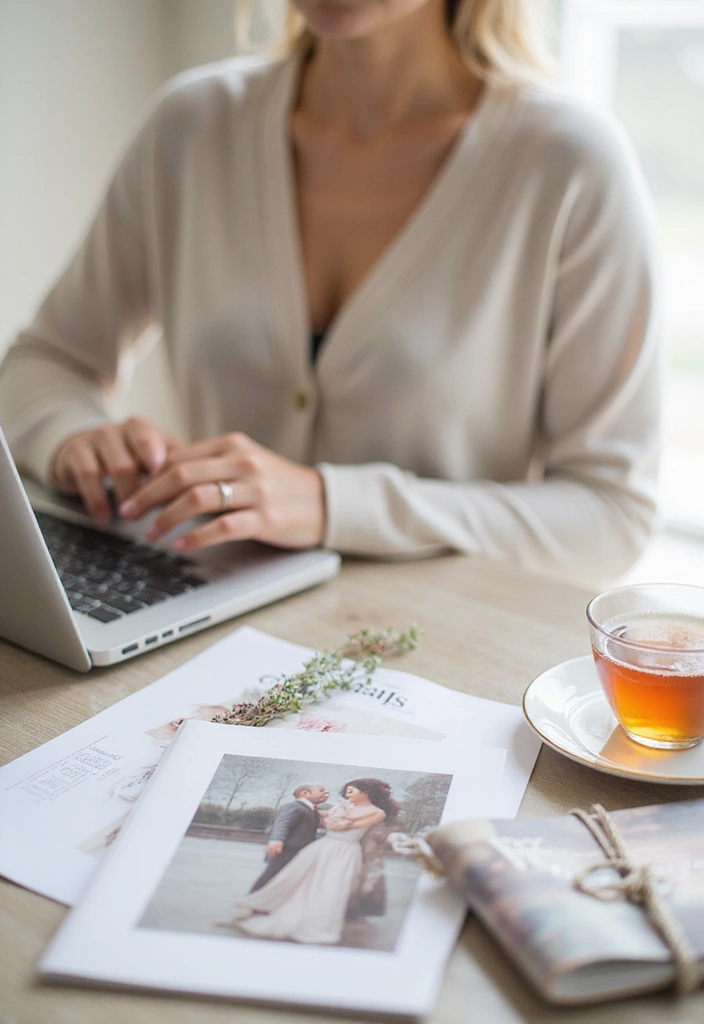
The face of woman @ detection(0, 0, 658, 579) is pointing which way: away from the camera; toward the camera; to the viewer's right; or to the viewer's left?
toward the camera

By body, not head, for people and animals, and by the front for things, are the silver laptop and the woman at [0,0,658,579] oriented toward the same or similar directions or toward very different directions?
very different directions

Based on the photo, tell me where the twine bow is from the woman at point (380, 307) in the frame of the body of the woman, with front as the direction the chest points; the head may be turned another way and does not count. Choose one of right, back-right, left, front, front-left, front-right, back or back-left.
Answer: front-left

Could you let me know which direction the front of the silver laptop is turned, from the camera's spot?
facing away from the viewer and to the right of the viewer

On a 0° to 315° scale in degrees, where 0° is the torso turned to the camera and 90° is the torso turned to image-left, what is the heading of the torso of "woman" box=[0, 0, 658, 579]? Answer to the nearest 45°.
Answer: approximately 45°
